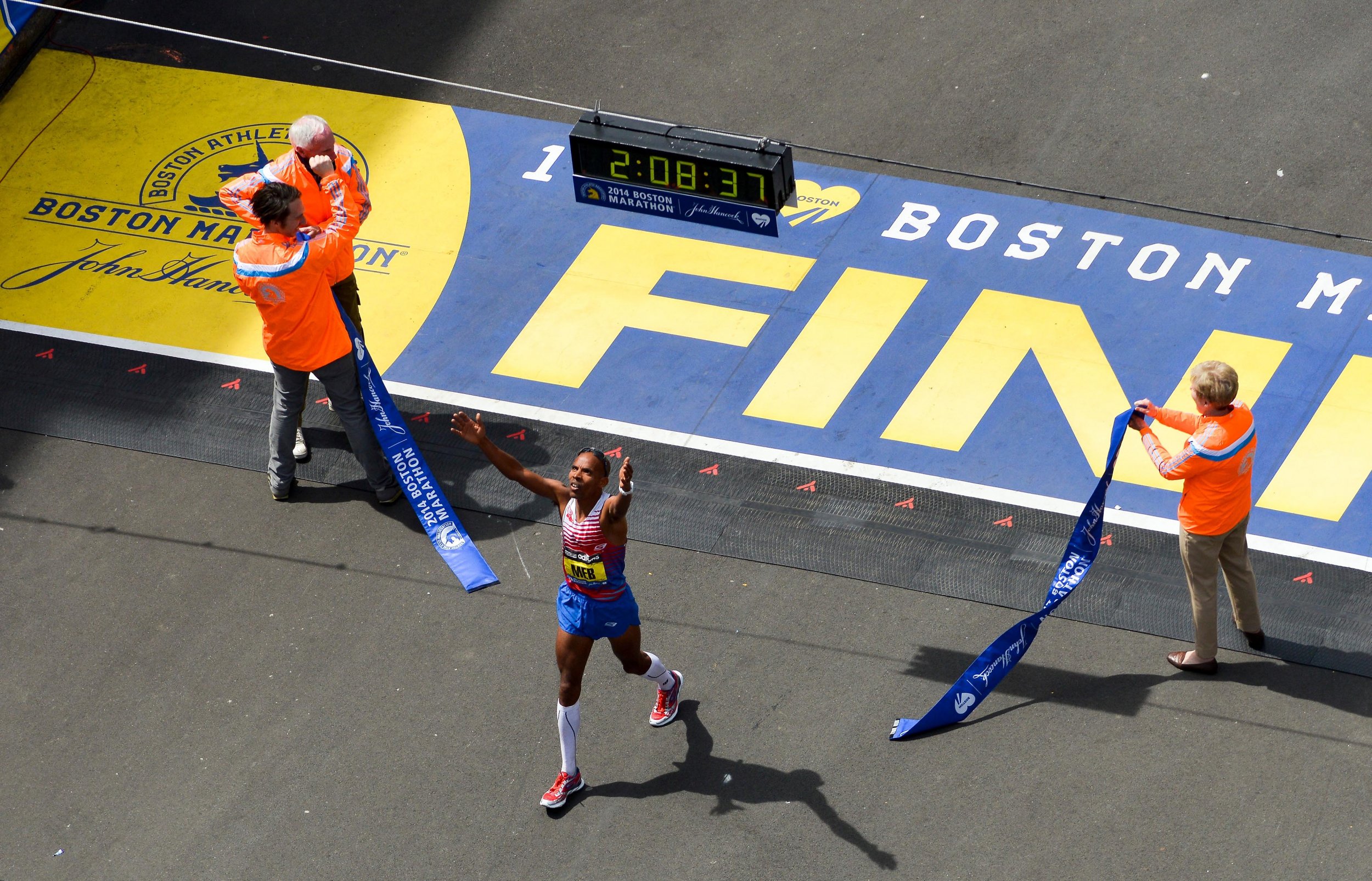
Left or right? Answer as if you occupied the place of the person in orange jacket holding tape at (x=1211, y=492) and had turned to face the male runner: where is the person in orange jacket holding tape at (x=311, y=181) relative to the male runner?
right

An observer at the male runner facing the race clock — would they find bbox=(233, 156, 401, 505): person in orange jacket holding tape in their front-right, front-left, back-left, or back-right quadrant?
front-left

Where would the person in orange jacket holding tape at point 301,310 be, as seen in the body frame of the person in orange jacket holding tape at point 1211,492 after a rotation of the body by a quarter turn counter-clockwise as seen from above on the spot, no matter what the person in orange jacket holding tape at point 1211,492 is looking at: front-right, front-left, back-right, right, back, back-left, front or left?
front-right

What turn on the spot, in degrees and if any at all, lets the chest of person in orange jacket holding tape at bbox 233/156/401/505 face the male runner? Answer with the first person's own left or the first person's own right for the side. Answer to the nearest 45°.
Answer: approximately 90° to the first person's own right

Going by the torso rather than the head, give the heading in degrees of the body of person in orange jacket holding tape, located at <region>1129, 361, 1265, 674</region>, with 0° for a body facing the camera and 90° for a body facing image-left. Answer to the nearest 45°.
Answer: approximately 135°

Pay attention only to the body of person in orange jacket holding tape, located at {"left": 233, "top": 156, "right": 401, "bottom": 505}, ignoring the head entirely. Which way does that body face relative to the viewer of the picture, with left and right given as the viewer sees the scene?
facing away from the viewer and to the right of the viewer

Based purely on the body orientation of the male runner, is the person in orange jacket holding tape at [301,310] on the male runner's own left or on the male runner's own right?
on the male runner's own right

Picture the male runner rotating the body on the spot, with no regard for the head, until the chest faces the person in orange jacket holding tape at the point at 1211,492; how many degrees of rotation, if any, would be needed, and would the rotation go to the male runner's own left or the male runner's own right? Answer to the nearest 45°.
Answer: approximately 135° to the male runner's own left

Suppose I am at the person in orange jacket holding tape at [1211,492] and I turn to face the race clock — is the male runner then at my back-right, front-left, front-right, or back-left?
front-left

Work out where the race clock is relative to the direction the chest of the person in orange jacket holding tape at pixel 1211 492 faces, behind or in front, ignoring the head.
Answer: in front
